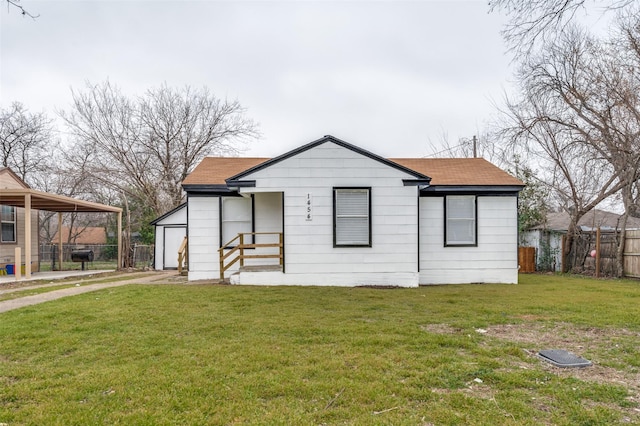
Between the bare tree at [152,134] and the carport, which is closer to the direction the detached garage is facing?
the carport

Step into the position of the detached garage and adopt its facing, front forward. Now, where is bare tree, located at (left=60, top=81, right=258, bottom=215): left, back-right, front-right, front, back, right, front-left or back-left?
back

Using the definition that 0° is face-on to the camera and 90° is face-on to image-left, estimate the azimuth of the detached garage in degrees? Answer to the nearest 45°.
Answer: approximately 0°

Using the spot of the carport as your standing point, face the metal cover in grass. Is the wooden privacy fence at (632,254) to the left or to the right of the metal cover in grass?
left

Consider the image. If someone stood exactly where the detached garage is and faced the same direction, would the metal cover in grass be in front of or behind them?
in front

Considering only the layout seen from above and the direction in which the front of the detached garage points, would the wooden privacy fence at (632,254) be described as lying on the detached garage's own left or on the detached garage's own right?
on the detached garage's own left

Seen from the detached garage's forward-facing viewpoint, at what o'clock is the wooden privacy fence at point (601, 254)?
The wooden privacy fence is roughly at 10 o'clock from the detached garage.

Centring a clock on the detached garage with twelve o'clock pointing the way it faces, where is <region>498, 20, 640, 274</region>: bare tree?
The bare tree is roughly at 10 o'clock from the detached garage.

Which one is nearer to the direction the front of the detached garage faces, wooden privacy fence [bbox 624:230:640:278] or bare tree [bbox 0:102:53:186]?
the wooden privacy fence
